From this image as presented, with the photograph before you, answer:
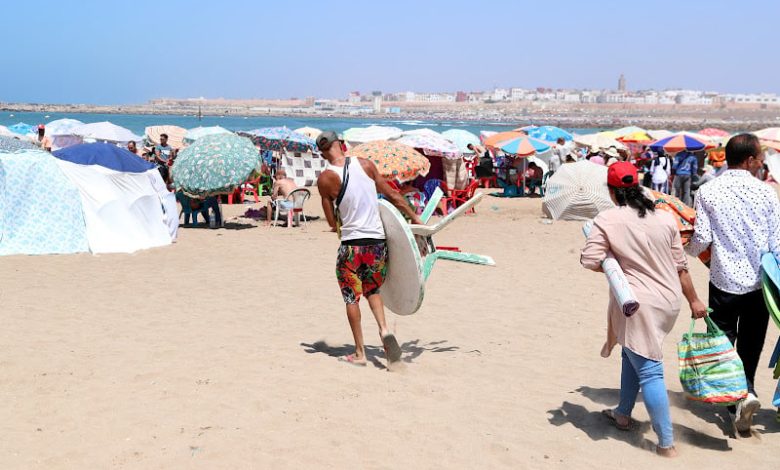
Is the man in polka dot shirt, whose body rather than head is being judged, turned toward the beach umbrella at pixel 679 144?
yes

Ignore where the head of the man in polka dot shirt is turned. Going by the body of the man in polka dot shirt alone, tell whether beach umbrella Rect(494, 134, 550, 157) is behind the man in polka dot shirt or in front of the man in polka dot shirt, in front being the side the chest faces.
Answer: in front

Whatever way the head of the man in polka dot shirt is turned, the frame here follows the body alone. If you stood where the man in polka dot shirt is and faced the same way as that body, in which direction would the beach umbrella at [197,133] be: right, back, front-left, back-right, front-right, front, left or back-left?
front-left

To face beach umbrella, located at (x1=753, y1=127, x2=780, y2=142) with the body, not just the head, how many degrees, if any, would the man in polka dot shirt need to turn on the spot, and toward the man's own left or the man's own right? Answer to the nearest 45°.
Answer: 0° — they already face it

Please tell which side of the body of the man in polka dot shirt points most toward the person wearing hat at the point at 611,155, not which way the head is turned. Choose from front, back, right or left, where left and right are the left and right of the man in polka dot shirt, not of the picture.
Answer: front

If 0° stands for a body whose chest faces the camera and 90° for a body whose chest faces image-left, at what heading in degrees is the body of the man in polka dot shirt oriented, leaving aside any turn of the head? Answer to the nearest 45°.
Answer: approximately 180°

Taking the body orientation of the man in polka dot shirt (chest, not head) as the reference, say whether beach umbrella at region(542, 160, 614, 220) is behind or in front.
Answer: in front

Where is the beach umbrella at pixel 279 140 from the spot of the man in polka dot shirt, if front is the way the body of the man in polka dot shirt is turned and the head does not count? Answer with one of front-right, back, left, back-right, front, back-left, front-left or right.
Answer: front-left

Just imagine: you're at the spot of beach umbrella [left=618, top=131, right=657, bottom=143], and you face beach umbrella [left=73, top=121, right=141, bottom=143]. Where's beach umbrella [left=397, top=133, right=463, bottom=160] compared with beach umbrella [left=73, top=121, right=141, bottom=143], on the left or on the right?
left

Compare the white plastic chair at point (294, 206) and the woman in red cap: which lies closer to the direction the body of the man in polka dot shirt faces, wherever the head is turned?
the white plastic chair

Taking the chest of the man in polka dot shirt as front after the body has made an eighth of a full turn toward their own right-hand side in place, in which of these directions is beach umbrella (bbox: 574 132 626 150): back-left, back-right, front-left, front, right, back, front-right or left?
front-left
